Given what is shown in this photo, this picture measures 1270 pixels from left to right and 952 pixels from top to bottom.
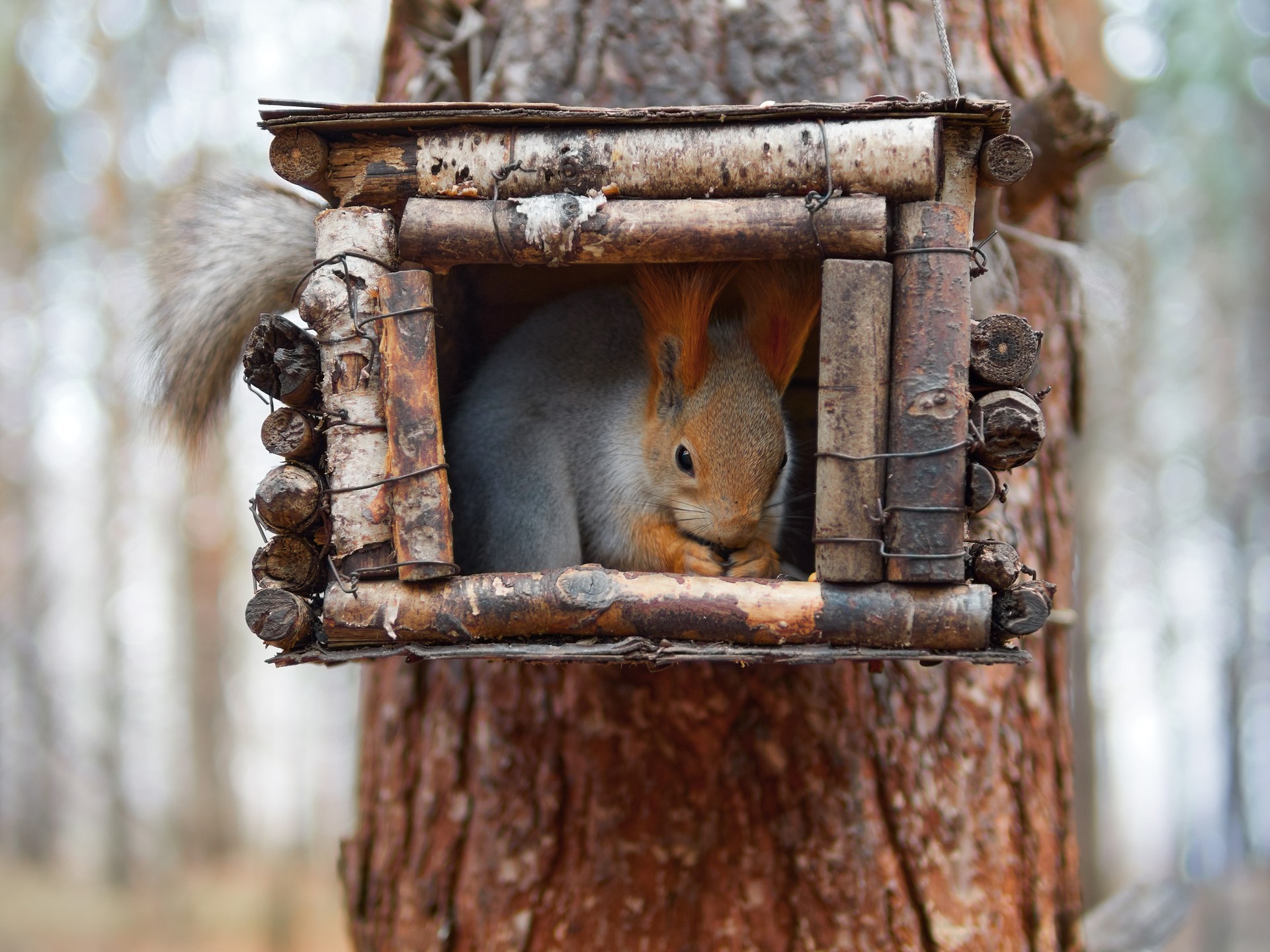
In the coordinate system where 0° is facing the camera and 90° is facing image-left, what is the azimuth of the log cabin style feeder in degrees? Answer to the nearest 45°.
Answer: approximately 0°

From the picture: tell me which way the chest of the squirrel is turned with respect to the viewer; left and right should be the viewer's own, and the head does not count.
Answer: facing the viewer and to the right of the viewer
